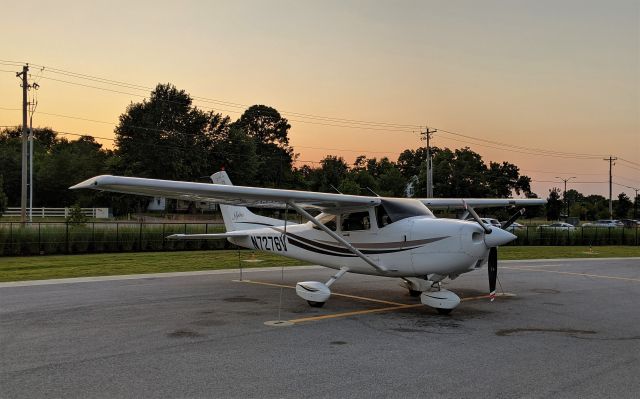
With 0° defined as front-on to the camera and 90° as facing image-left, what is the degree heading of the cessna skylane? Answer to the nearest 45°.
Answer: approximately 315°

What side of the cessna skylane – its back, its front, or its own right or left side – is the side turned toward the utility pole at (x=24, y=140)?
back
